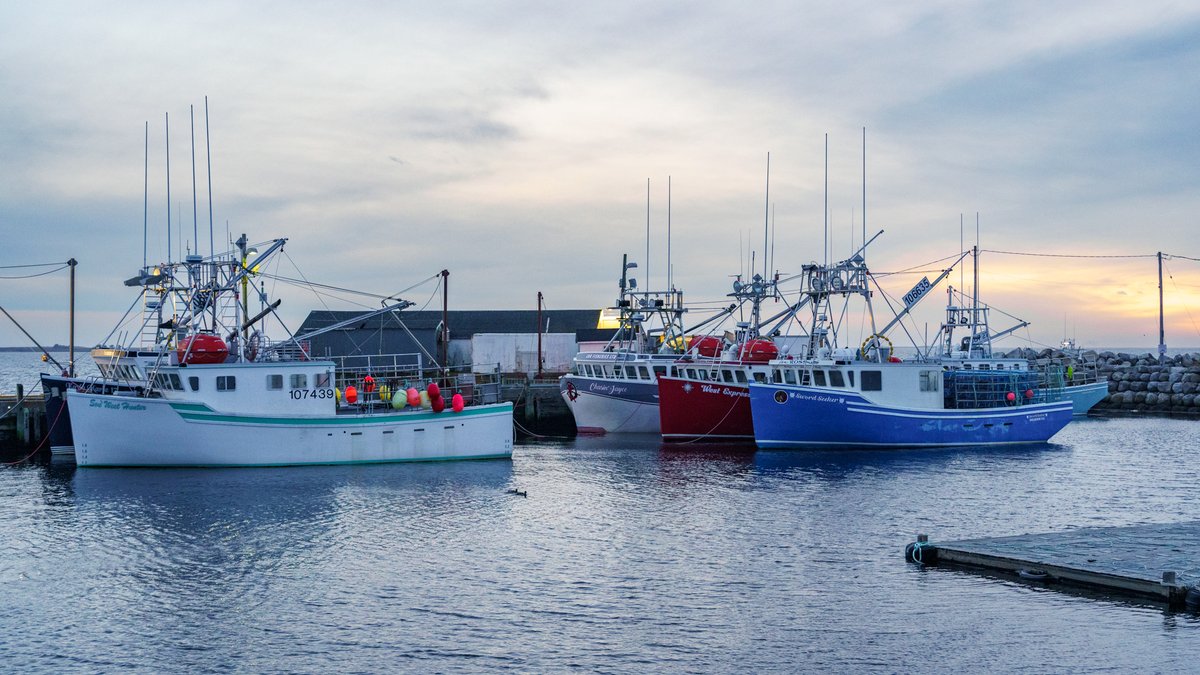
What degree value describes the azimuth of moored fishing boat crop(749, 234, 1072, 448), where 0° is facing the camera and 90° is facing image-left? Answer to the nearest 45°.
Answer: approximately 90°

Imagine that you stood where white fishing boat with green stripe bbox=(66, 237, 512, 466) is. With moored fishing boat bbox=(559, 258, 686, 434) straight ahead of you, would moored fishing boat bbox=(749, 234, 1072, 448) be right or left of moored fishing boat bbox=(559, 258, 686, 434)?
right

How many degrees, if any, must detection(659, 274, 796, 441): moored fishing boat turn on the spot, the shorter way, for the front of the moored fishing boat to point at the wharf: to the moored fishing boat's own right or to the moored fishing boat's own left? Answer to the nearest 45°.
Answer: approximately 45° to the moored fishing boat's own right

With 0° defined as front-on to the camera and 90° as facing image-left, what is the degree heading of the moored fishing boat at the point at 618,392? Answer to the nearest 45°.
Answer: approximately 45°

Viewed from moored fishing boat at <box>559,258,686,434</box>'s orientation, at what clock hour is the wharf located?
The wharf is roughly at 1 o'clock from the moored fishing boat.

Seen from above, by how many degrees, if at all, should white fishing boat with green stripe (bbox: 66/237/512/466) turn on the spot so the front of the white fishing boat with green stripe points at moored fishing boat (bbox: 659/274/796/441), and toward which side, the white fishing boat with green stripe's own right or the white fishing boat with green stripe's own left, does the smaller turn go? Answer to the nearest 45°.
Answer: approximately 180°

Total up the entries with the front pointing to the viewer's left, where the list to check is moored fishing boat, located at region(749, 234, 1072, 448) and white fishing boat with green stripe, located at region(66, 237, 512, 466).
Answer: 2

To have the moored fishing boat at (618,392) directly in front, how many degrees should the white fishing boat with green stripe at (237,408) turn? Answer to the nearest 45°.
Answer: approximately 135° to its right

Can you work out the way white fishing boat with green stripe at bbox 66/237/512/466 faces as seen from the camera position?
facing to the left of the viewer
